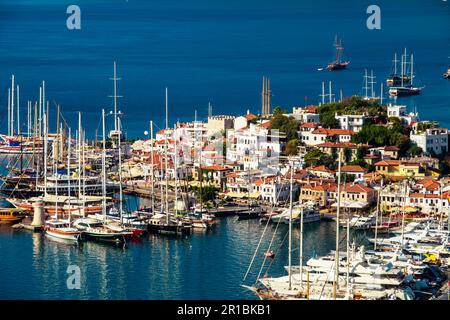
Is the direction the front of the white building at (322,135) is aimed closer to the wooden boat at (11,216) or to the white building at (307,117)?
the wooden boat

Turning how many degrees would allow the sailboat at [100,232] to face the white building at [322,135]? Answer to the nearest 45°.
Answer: approximately 90° to its left

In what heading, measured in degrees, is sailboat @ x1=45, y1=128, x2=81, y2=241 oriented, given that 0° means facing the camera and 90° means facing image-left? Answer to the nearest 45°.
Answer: approximately 315°

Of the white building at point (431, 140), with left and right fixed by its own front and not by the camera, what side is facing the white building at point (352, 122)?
right

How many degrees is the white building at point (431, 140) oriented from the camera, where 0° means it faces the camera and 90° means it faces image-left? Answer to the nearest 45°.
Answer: approximately 0°
